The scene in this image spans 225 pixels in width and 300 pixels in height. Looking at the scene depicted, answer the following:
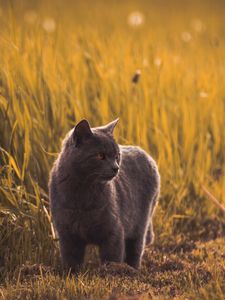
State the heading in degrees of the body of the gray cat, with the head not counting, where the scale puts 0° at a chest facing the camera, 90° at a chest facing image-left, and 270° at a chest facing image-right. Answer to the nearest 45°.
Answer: approximately 45°
